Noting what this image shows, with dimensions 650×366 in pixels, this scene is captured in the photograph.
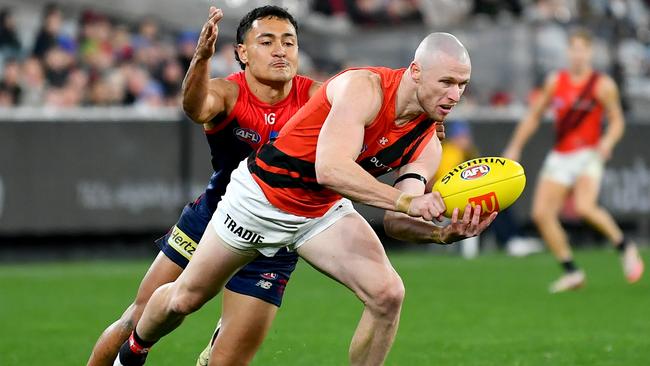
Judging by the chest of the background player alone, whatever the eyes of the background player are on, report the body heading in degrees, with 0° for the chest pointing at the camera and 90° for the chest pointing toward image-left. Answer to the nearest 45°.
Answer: approximately 0°

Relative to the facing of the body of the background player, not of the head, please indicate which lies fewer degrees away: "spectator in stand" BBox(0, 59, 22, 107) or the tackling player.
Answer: the tackling player

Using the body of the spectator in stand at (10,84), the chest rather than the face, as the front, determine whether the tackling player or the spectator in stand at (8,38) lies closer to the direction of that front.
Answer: the tackling player

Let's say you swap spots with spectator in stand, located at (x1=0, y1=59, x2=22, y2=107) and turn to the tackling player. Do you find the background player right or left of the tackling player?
left

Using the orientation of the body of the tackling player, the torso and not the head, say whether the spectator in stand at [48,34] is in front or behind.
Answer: behind

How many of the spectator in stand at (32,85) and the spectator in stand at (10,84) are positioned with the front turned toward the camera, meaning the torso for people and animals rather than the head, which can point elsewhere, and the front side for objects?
2

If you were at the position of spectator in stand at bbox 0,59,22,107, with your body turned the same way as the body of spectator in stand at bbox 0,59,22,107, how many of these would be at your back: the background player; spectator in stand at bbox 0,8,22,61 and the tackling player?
1
